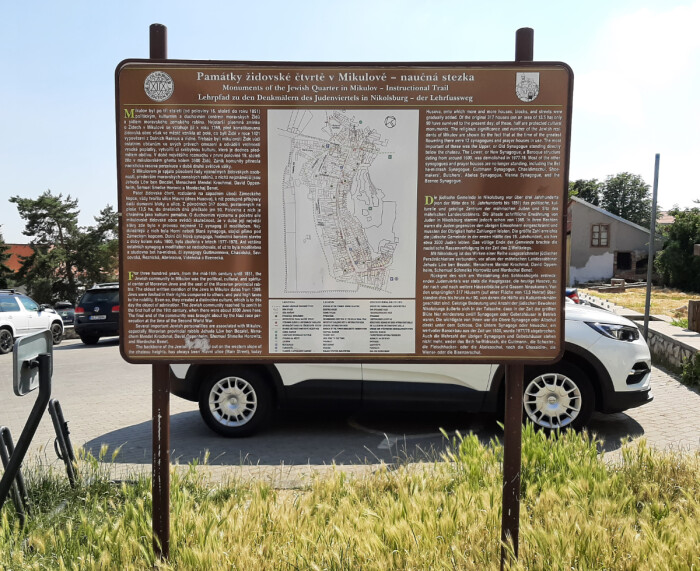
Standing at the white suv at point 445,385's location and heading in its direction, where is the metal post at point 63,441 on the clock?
The metal post is roughly at 5 o'clock from the white suv.

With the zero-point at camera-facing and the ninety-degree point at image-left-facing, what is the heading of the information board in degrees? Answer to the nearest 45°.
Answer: approximately 0°

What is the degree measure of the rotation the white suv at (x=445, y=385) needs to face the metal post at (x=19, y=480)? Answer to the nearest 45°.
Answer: approximately 135° to its right

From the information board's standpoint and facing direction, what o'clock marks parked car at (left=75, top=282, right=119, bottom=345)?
The parked car is roughly at 5 o'clock from the information board.

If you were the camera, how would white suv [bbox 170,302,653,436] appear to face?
facing to the right of the viewer

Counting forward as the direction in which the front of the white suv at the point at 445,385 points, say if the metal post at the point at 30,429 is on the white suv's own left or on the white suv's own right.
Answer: on the white suv's own right

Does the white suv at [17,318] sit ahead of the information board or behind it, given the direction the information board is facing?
behind

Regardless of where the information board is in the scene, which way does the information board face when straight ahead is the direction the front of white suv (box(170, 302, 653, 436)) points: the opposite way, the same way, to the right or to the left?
to the right

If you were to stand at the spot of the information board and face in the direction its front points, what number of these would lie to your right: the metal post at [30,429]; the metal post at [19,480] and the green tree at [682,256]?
2

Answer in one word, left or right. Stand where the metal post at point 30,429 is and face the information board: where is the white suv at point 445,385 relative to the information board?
left

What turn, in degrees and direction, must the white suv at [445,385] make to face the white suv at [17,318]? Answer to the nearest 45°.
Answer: approximately 135° to its left

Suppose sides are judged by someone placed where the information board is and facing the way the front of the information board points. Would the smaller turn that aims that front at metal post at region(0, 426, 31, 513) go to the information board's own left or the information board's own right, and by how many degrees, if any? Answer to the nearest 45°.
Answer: approximately 90° to the information board's own right

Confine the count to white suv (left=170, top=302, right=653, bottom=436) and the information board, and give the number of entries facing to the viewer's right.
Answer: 1
